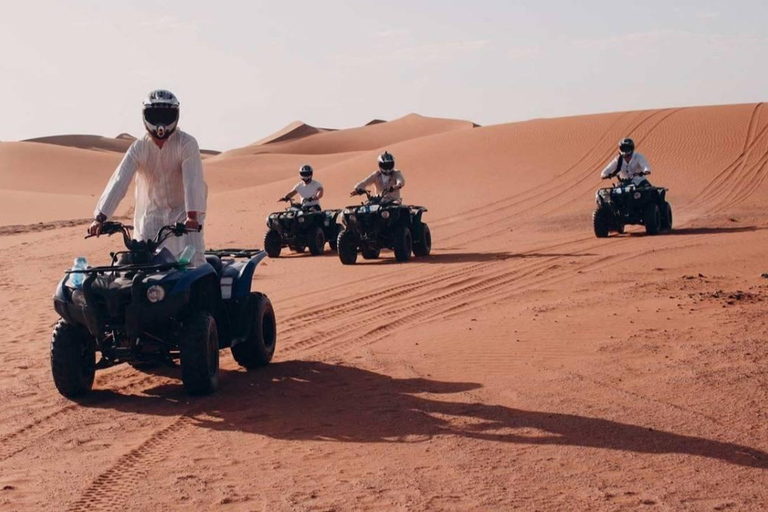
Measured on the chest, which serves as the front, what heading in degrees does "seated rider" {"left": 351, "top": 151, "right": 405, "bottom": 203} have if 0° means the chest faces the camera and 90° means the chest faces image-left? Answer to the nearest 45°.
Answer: approximately 45°

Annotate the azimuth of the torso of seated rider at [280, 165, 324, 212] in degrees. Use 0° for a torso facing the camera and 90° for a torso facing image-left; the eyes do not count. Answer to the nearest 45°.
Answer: approximately 45°

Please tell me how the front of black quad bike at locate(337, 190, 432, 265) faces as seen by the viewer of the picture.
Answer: facing the viewer and to the left of the viewer

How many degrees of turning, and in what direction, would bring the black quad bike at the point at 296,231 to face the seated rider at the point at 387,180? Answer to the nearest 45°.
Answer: approximately 90° to its left

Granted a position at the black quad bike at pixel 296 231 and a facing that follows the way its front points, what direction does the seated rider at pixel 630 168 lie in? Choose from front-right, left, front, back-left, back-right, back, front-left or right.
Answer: back-left

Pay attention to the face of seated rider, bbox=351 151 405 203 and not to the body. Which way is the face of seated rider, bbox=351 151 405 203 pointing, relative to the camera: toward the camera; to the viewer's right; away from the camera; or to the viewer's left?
toward the camera

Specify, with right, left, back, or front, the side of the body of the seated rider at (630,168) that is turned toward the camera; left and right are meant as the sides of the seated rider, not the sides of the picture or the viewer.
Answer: front

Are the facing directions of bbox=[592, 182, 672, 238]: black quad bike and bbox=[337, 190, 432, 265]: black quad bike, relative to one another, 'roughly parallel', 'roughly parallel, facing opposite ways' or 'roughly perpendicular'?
roughly parallel

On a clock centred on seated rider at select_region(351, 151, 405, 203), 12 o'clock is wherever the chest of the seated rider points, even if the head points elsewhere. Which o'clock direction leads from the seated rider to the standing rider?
The standing rider is roughly at 11 o'clock from the seated rider.

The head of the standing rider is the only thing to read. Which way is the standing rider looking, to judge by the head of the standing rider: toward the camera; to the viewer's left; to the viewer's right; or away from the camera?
toward the camera

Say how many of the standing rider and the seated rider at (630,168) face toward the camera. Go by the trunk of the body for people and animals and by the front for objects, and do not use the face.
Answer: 2

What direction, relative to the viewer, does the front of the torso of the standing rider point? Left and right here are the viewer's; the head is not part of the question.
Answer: facing the viewer

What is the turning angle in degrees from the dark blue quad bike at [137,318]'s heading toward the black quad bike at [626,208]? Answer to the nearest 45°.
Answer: approximately 180°

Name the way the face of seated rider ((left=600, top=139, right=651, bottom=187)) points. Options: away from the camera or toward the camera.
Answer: toward the camera
